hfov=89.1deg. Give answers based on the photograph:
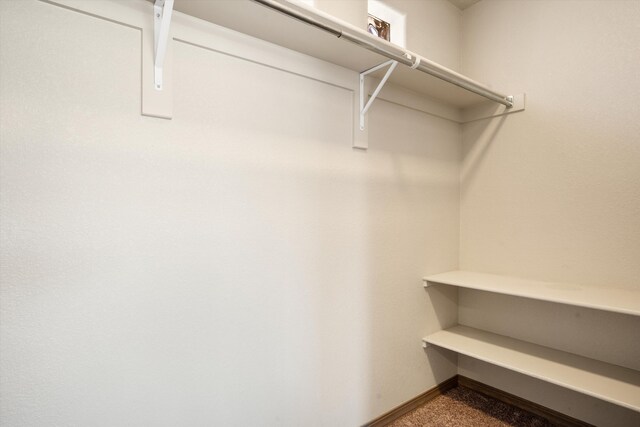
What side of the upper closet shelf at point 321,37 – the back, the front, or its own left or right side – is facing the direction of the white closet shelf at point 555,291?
left

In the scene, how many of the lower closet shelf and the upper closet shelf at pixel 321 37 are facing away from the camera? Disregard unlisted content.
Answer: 0

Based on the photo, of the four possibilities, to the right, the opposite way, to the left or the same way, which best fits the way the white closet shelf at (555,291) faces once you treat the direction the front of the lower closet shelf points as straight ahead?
the same way

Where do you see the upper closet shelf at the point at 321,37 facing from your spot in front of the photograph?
facing the viewer and to the right of the viewer

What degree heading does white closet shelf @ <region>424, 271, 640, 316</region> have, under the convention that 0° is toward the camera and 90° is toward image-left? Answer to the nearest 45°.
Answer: approximately 45°

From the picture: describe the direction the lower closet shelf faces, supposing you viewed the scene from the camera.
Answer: facing the viewer and to the left of the viewer
